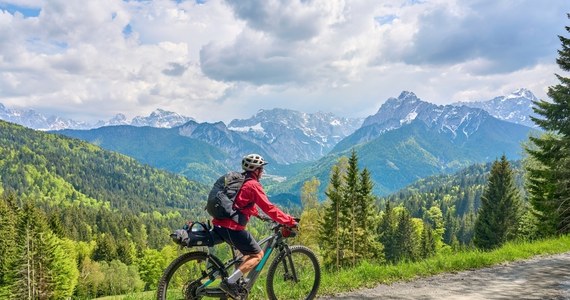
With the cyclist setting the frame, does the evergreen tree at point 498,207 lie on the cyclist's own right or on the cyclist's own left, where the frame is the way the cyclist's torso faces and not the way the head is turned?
on the cyclist's own left

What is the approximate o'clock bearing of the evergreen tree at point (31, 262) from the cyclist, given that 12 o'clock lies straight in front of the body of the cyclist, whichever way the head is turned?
The evergreen tree is roughly at 8 o'clock from the cyclist.

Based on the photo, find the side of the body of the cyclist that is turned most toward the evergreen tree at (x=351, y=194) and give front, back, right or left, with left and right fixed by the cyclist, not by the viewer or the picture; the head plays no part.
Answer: left

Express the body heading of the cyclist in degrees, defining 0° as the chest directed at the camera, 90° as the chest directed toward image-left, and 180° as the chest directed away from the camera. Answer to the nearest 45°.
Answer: approximately 270°

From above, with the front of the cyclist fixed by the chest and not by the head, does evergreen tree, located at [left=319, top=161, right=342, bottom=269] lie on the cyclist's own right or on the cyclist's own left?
on the cyclist's own left

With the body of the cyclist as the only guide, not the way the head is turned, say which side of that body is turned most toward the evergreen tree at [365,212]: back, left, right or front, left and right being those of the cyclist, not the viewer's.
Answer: left
